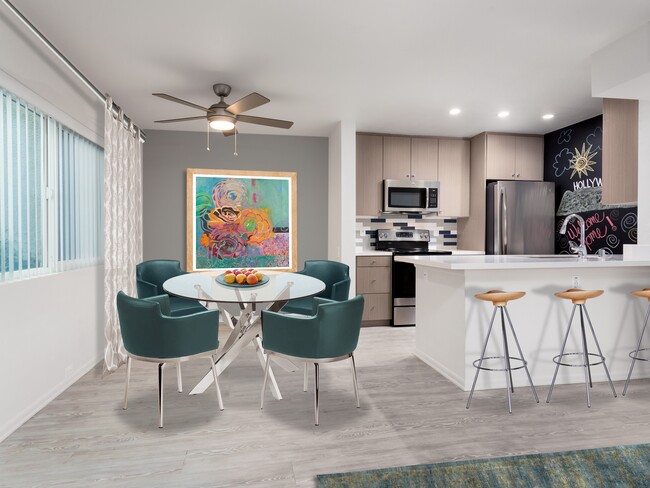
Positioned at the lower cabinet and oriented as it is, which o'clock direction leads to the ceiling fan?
The ceiling fan is roughly at 1 o'clock from the lower cabinet.

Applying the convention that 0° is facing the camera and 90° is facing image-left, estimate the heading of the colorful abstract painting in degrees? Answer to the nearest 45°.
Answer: approximately 0°

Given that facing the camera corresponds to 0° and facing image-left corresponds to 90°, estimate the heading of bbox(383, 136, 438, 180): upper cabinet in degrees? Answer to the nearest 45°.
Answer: approximately 0°

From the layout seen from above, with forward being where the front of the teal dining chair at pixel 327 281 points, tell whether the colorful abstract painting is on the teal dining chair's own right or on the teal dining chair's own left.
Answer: on the teal dining chair's own right

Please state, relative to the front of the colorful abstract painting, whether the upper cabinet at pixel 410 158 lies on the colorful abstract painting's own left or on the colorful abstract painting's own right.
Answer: on the colorful abstract painting's own left
